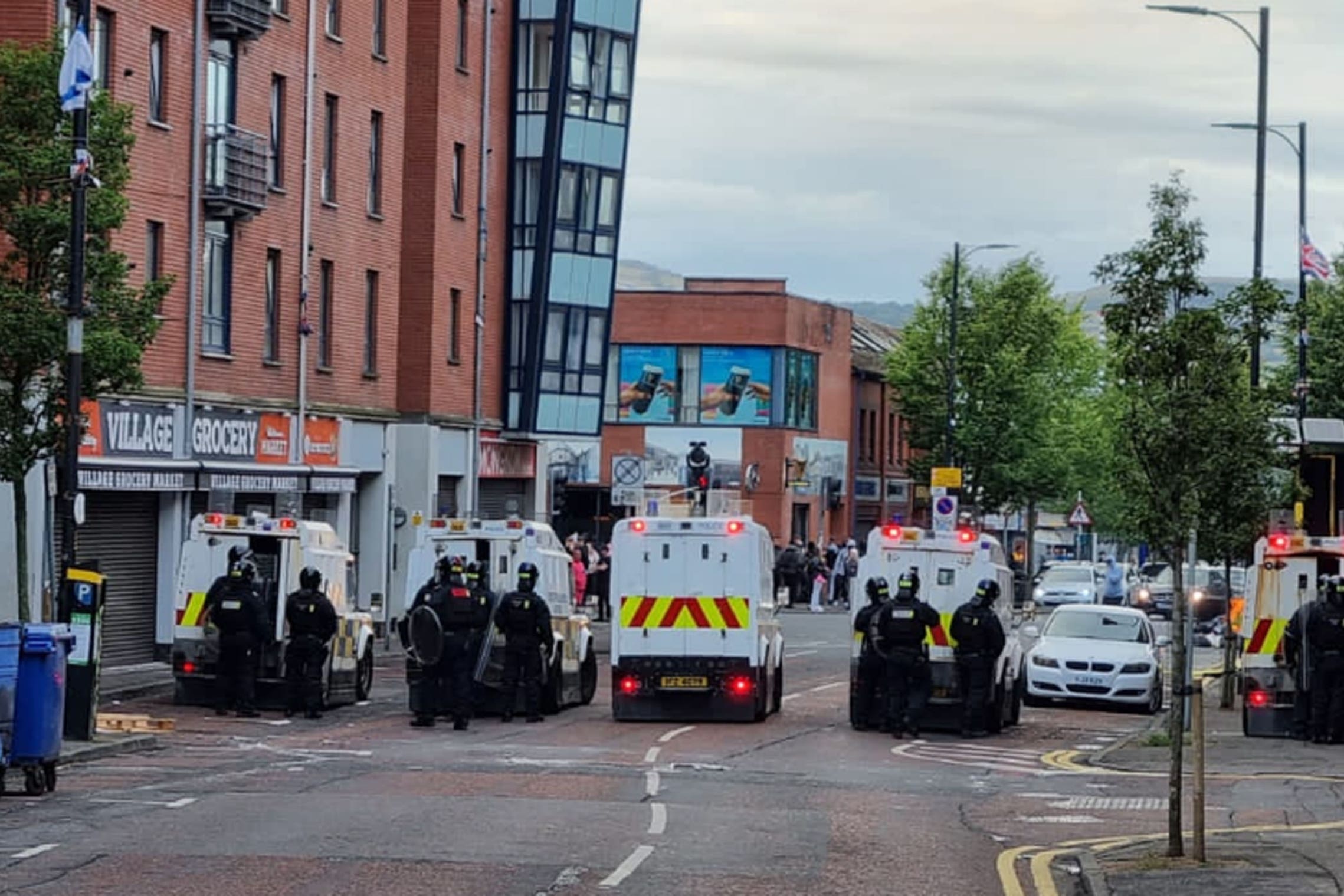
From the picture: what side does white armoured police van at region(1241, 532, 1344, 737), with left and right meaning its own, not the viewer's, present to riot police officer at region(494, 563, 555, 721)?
left

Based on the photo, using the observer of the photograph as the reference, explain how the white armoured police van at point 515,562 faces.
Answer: facing away from the viewer and to the right of the viewer

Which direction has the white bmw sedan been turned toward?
toward the camera

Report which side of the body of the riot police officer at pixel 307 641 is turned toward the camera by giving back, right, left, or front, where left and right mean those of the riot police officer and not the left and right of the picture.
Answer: back

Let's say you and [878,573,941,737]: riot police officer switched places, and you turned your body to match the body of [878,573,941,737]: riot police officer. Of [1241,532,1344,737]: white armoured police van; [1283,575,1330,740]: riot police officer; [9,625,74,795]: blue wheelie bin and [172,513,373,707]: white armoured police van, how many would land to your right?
2

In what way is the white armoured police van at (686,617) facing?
away from the camera

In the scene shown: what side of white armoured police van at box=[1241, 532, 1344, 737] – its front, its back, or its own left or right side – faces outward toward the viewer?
back

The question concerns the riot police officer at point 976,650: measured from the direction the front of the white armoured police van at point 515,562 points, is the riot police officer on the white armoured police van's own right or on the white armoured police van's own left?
on the white armoured police van's own right

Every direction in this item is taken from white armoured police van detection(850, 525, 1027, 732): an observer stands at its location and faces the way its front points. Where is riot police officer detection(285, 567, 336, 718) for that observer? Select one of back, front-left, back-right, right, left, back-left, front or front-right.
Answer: left

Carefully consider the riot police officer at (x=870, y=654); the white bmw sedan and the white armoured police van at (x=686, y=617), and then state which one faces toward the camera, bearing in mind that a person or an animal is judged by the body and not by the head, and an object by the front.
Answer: the white bmw sedan

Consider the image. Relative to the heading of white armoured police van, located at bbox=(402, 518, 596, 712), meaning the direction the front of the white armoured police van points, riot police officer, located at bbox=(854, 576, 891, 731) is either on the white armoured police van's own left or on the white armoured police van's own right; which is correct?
on the white armoured police van's own right

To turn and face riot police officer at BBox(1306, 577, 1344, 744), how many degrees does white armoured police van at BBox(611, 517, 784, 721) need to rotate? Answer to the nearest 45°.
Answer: approximately 90° to its right

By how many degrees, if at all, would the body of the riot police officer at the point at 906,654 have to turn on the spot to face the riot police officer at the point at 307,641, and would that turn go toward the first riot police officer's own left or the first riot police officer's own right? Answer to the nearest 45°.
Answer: approximately 90° to the first riot police officer's own left

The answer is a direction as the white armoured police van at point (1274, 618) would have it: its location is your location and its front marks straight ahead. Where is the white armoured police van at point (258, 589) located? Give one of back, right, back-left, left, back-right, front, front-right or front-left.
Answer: left
